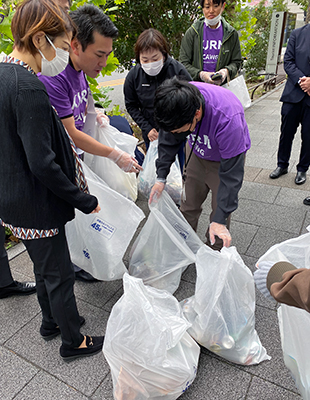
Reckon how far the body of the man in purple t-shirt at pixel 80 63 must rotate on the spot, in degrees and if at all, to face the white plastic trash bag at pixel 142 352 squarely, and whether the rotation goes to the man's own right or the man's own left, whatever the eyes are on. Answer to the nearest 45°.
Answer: approximately 45° to the man's own right

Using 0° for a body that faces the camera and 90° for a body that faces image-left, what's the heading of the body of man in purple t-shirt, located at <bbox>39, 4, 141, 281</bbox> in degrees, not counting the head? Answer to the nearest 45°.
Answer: approximately 315°

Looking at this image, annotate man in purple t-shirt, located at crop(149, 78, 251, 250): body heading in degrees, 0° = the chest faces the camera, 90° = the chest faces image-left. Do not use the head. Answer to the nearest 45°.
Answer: approximately 45°

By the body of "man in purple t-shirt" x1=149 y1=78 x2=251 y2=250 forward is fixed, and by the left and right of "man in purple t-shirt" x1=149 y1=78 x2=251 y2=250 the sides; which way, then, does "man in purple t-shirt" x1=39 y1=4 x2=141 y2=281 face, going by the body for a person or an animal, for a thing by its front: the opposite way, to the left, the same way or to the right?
to the left

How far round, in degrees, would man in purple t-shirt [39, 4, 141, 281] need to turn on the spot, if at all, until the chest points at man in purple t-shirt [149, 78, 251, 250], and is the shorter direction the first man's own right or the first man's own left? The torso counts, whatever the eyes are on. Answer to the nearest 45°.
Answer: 0° — they already face them

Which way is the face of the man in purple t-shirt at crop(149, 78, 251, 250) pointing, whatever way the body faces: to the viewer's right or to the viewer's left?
to the viewer's left

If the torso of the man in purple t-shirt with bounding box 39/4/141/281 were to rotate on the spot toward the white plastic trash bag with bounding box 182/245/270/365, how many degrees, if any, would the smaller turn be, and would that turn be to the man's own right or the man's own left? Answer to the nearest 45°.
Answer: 0° — they already face it

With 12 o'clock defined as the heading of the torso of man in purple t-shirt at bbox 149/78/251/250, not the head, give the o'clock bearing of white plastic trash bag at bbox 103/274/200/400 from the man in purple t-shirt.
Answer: The white plastic trash bag is roughly at 11 o'clock from the man in purple t-shirt.
